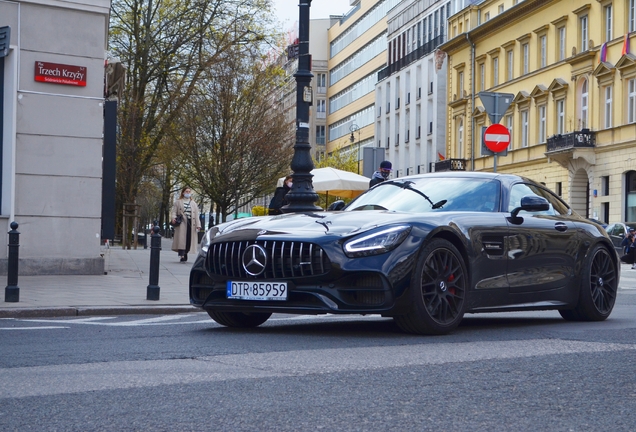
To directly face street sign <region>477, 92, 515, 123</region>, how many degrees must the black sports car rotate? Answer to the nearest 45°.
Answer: approximately 135° to its right

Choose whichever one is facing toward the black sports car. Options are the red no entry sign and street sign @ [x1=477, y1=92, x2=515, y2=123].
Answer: the red no entry sign

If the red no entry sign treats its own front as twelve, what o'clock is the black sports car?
The black sports car is roughly at 12 o'clock from the red no entry sign.

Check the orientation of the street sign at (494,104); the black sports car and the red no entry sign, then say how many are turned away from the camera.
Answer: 1

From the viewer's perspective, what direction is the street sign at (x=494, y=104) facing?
away from the camera

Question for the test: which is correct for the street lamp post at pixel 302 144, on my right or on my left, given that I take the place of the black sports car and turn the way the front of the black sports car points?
on my right

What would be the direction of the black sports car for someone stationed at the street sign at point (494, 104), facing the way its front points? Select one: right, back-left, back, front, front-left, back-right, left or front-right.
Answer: back

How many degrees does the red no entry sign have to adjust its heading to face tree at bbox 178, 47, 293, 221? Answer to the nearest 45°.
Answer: approximately 135° to its right
